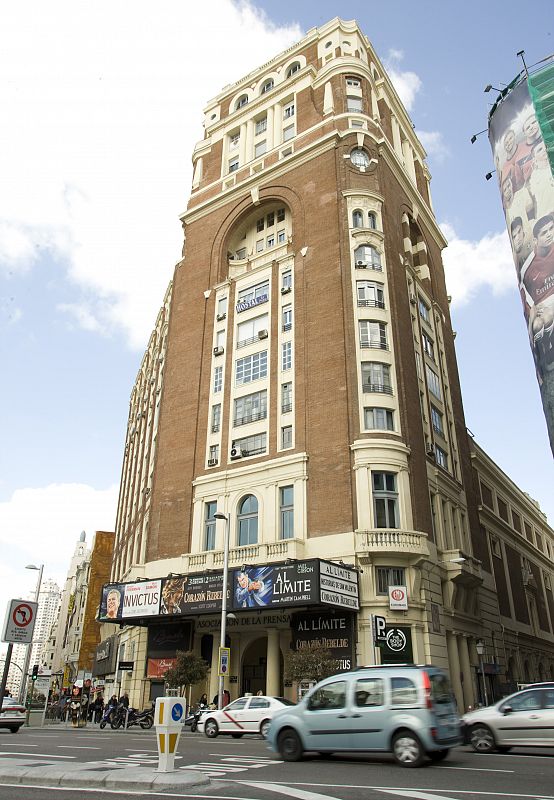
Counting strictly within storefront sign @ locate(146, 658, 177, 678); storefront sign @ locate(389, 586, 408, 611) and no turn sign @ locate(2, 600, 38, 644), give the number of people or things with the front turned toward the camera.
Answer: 3

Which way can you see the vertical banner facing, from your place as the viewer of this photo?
facing the viewer and to the left of the viewer

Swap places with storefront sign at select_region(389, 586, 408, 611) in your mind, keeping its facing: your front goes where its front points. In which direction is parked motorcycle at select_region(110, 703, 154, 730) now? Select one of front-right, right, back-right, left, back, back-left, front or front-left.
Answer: right

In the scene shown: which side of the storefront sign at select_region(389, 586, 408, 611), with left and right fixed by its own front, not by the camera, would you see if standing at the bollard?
front

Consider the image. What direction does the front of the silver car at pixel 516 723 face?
to the viewer's left

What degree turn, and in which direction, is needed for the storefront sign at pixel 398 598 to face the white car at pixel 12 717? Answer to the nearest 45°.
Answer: approximately 90° to its right

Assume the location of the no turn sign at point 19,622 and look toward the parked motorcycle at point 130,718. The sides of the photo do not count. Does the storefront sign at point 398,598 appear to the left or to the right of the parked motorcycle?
right

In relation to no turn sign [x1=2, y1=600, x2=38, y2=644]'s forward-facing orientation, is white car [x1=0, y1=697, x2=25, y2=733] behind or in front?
behind
